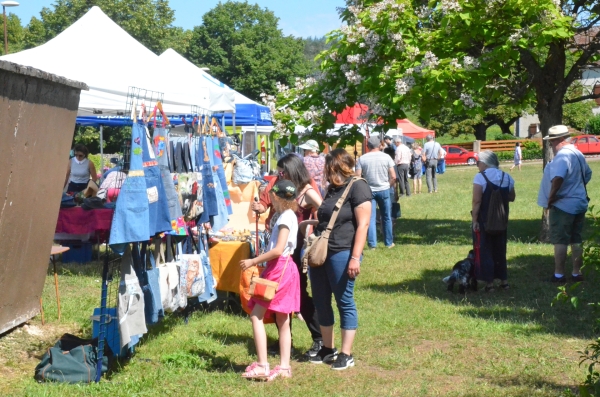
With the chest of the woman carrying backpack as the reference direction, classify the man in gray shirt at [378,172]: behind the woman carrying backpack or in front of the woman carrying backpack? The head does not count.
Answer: in front

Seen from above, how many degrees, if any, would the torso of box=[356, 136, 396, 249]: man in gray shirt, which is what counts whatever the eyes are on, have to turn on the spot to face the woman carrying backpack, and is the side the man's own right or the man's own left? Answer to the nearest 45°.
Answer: approximately 135° to the man's own right

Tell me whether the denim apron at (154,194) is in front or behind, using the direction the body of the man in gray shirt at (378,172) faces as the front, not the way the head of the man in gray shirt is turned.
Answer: behind

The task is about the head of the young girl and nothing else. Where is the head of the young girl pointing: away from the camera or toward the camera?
away from the camera

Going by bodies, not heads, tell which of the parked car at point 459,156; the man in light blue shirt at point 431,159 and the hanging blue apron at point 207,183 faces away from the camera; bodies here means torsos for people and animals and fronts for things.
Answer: the man in light blue shirt

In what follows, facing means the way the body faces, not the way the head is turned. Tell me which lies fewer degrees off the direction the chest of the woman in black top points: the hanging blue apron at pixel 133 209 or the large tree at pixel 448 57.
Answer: the hanging blue apron

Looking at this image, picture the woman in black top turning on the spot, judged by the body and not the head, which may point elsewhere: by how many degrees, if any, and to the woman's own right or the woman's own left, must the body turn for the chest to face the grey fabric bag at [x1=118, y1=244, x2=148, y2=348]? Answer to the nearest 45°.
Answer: approximately 45° to the woman's own right

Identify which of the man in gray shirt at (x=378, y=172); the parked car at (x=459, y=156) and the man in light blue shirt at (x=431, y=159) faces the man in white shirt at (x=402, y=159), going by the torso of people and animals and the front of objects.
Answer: the man in gray shirt at (x=378, y=172)

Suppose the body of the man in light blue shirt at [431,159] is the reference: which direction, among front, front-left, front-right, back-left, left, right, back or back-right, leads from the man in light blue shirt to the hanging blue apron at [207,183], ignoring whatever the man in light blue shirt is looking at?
back

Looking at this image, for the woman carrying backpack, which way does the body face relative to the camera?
away from the camera

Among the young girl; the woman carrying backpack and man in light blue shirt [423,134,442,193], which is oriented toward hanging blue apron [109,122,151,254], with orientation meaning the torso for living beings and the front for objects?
the young girl

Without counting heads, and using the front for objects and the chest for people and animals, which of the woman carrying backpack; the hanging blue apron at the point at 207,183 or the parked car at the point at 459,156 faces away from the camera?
the woman carrying backpack

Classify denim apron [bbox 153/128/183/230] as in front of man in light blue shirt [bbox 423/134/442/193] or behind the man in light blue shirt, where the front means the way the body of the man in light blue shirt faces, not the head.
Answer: behind

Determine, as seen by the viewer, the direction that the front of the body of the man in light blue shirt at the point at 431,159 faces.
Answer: away from the camera
